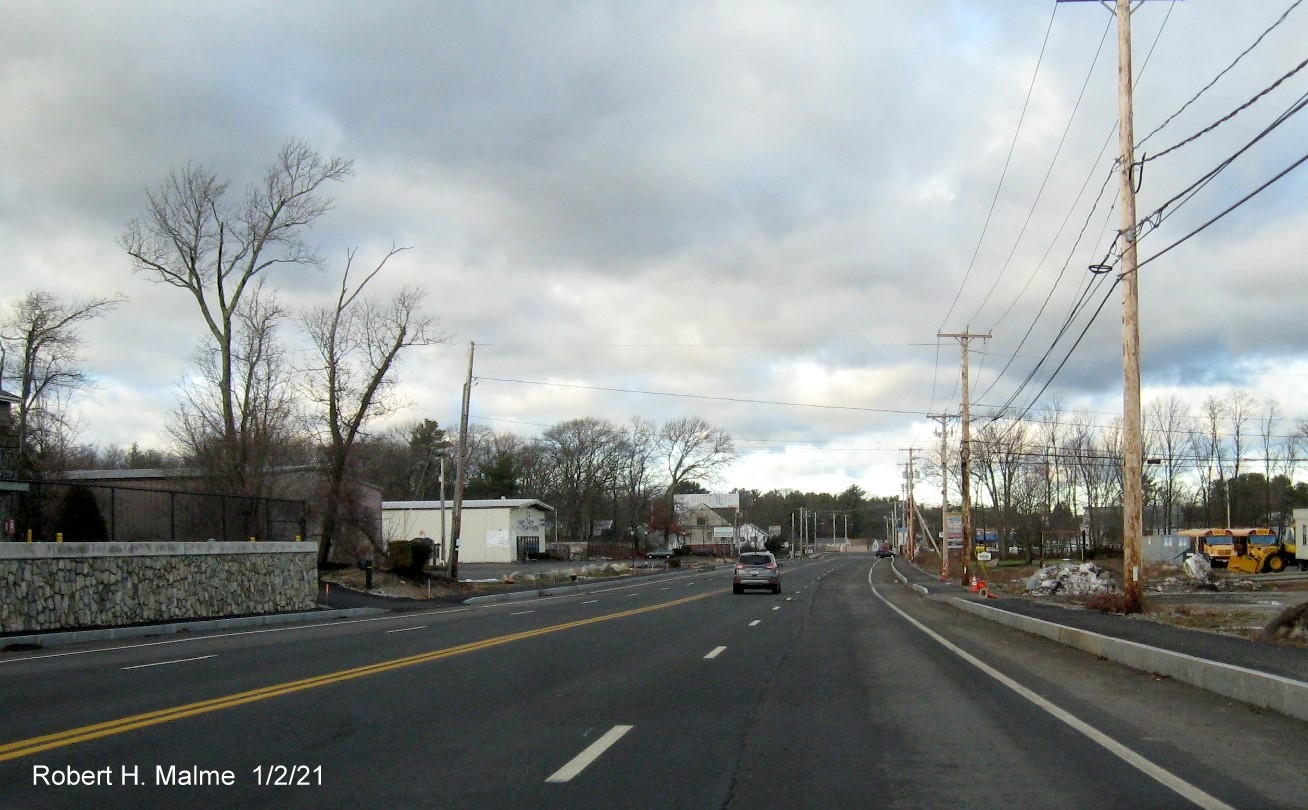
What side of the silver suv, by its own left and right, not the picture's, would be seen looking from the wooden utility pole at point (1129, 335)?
back

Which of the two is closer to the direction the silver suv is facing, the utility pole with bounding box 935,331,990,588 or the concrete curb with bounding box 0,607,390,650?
the utility pole

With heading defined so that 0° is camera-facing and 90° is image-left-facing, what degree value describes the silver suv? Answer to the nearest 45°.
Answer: approximately 180°

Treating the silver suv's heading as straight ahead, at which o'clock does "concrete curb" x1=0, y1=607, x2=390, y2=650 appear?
The concrete curb is roughly at 7 o'clock from the silver suv.

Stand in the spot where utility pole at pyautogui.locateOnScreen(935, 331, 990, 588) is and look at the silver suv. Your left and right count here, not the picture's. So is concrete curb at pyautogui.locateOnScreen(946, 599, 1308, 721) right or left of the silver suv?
left

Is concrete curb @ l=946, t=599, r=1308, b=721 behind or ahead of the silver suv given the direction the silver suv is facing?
behind

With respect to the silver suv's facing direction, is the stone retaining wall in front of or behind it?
behind

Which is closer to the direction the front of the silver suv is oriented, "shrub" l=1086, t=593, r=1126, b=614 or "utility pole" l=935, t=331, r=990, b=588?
the utility pole

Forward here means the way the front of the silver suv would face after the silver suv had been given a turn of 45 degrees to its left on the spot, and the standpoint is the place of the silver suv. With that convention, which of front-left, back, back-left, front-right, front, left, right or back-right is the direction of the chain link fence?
left
